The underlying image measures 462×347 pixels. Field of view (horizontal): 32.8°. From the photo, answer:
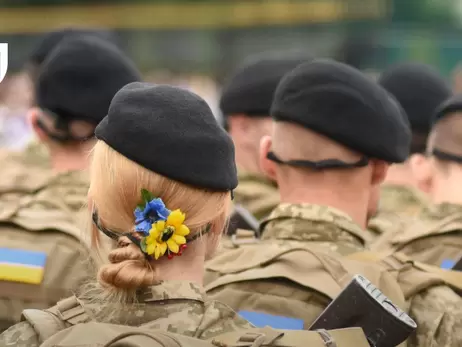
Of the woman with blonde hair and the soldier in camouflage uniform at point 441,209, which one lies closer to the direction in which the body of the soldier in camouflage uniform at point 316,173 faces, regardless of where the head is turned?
the soldier in camouflage uniform

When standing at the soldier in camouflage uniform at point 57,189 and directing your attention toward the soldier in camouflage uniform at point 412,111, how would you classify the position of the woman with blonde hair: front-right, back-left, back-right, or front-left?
back-right

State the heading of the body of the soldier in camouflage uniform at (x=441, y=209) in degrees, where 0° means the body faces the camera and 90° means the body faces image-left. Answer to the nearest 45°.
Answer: approximately 180°

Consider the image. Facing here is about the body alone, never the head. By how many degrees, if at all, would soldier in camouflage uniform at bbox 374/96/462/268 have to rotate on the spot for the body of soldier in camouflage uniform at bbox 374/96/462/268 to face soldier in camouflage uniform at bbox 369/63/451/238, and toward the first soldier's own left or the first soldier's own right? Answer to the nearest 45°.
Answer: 0° — they already face them

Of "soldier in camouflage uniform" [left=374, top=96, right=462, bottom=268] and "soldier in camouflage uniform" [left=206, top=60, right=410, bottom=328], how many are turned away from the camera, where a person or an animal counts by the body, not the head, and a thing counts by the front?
2

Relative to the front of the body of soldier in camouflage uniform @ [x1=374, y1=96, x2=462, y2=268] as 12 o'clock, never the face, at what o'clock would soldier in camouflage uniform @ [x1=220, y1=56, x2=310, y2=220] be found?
soldier in camouflage uniform @ [x1=220, y1=56, x2=310, y2=220] is roughly at 10 o'clock from soldier in camouflage uniform @ [x1=374, y1=96, x2=462, y2=268].

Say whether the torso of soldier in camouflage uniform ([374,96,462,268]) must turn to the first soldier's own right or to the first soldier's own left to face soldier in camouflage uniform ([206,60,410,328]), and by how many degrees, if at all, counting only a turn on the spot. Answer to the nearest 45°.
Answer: approximately 135° to the first soldier's own left

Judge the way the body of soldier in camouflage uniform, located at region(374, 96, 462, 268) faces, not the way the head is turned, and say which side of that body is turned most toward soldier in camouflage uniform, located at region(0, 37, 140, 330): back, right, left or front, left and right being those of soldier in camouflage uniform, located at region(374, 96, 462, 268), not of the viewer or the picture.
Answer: left

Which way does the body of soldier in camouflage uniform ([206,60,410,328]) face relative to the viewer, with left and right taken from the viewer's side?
facing away from the viewer

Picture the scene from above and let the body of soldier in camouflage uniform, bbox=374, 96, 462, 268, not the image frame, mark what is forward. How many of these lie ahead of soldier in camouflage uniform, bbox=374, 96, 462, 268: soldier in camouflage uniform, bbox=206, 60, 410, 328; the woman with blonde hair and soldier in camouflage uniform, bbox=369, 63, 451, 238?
1

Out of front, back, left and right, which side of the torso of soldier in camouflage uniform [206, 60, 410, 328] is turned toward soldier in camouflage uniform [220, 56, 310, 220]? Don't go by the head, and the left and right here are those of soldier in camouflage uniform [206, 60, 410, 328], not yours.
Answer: front

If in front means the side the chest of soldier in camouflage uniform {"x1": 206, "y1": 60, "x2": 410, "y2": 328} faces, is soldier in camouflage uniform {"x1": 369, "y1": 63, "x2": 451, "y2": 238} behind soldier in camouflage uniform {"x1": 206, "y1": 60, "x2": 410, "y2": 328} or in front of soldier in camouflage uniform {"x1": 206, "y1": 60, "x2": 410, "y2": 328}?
in front

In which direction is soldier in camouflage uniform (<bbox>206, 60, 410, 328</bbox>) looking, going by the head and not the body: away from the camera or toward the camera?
away from the camera
